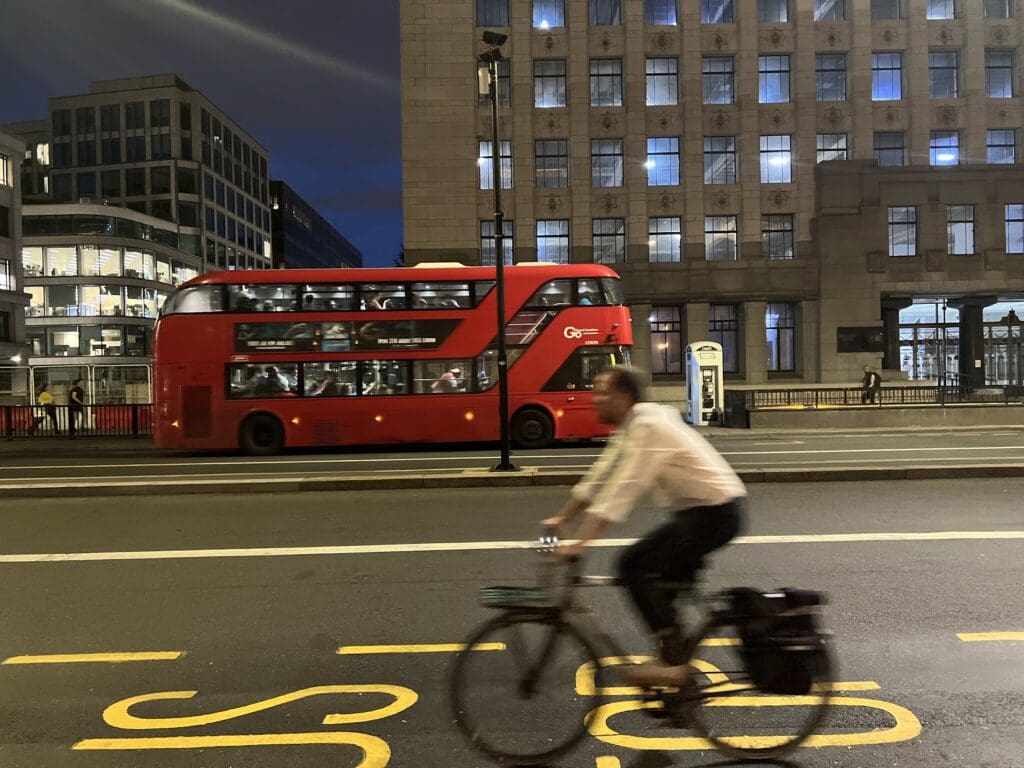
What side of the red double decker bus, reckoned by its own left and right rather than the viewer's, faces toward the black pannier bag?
right

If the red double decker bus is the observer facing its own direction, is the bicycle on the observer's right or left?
on its right

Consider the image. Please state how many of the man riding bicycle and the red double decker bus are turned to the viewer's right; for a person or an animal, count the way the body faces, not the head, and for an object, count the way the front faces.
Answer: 1

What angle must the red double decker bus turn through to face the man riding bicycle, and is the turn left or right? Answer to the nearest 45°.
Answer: approximately 90° to its right

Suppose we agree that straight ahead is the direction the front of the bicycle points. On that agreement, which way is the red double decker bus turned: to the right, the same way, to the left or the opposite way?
the opposite way

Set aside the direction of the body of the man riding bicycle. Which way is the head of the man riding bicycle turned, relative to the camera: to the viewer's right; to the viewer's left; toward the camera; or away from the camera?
to the viewer's left

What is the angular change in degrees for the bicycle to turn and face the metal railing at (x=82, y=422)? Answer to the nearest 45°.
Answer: approximately 45° to its right

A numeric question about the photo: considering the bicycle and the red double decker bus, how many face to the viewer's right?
1

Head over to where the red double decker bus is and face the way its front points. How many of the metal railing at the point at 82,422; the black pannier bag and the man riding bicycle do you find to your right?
2

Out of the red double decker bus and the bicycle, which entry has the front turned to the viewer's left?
the bicycle

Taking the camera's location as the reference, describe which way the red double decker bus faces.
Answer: facing to the right of the viewer

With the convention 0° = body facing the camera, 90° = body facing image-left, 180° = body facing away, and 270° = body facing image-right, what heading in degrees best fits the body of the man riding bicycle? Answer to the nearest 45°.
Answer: approximately 90°

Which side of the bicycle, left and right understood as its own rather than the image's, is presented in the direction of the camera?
left

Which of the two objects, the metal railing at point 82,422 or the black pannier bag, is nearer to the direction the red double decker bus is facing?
the black pannier bag
